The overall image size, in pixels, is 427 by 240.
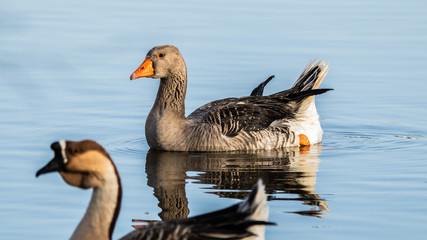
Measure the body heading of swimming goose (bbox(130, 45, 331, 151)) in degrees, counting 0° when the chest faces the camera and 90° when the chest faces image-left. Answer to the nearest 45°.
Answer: approximately 90°

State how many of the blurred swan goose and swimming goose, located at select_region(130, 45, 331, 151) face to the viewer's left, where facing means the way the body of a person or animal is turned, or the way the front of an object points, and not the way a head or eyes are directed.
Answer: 2

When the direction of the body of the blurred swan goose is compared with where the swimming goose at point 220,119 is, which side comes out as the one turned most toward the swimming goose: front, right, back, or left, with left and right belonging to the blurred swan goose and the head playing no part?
right

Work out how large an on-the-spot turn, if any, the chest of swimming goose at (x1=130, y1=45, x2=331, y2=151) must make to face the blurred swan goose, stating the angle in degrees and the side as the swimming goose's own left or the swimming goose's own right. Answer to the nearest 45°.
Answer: approximately 90° to the swimming goose's own left

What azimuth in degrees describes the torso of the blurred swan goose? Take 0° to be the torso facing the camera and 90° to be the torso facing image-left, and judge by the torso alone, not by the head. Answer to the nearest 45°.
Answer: approximately 90°
